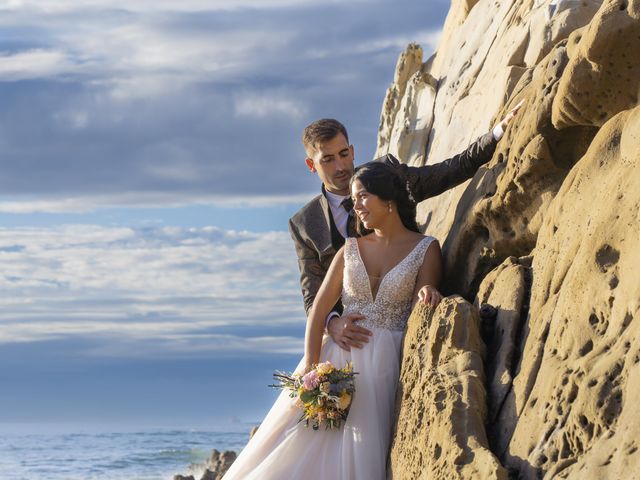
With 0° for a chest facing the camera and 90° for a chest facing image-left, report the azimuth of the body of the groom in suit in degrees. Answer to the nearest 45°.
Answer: approximately 315°

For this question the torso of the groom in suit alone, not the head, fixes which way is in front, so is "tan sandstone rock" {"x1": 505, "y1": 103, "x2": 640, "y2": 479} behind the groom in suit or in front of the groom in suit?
in front
